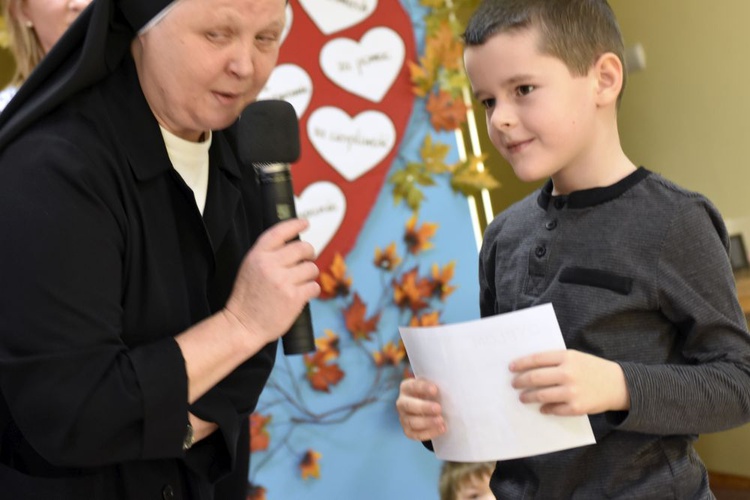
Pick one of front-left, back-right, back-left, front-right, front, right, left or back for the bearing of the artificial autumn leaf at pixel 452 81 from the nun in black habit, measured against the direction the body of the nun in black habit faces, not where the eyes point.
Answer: left

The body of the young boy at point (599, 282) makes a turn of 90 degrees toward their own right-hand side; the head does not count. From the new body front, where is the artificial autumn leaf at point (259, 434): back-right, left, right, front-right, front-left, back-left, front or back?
front

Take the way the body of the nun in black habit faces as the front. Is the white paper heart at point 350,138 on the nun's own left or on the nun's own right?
on the nun's own left

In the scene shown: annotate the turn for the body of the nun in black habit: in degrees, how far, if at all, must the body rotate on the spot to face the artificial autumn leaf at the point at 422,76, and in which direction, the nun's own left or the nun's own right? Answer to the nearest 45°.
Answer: approximately 90° to the nun's own left

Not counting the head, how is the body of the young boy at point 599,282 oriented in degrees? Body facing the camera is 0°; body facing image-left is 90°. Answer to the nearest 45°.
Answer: approximately 45°

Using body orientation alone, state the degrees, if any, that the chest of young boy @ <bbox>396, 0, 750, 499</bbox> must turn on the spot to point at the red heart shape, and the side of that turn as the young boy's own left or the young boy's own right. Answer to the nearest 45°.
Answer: approximately 135° to the young boy's own right

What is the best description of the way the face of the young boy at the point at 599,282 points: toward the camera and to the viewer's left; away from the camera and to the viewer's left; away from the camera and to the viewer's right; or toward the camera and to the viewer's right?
toward the camera and to the viewer's left

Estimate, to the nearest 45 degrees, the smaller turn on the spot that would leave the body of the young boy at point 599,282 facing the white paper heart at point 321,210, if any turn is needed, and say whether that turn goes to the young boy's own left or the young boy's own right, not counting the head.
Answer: approximately 90° to the young boy's own right

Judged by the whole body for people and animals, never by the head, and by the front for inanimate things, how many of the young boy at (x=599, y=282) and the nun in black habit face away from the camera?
0

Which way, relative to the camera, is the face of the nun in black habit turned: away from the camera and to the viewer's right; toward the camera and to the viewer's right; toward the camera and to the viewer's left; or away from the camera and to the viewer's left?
toward the camera and to the viewer's right

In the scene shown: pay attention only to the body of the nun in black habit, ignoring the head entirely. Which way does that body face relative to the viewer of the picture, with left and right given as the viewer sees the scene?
facing the viewer and to the right of the viewer

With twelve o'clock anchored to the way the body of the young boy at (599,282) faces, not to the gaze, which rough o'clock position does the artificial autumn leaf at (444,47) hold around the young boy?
The artificial autumn leaf is roughly at 4 o'clock from the young boy.
